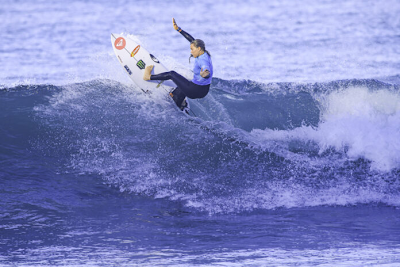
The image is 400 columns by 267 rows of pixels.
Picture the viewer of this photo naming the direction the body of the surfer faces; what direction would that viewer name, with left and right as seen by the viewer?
facing to the left of the viewer

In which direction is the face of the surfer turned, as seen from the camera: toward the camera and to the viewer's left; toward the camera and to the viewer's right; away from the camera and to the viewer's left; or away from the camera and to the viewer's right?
toward the camera and to the viewer's left
